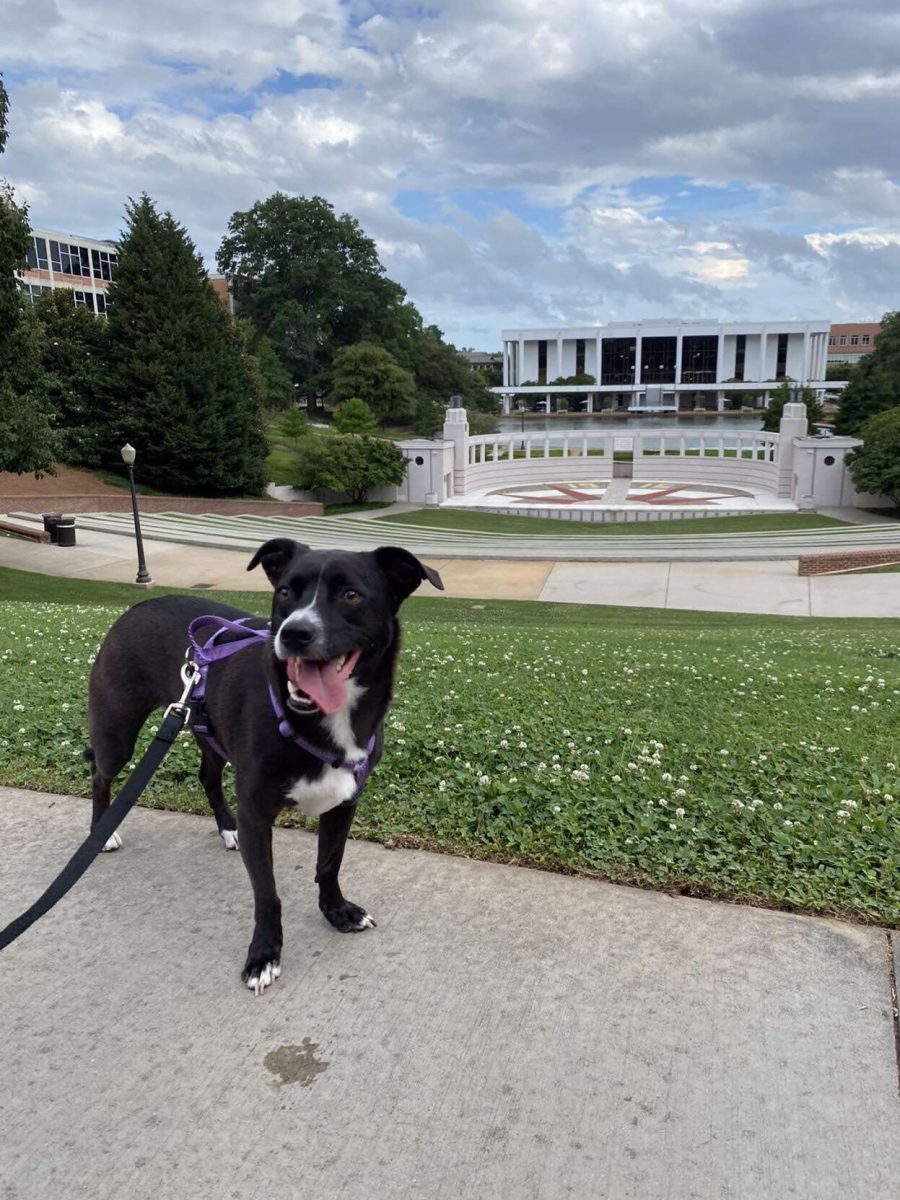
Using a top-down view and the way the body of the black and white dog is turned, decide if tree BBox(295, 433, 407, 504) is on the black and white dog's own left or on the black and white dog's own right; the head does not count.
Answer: on the black and white dog's own left

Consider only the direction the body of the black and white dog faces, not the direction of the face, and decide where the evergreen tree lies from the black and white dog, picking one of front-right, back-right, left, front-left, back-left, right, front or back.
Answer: back-left

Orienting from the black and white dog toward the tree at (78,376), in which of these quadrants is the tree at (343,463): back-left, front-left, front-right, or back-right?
front-right

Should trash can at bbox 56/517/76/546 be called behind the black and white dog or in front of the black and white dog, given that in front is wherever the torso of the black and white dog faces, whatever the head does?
behind

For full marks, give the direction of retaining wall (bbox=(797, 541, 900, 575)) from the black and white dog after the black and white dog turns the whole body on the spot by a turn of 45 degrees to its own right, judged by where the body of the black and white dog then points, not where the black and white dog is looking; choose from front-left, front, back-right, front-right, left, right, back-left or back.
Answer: back-left

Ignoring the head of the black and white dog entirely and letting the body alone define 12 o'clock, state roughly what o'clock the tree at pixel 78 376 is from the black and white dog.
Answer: The tree is roughly at 7 o'clock from the black and white dog.

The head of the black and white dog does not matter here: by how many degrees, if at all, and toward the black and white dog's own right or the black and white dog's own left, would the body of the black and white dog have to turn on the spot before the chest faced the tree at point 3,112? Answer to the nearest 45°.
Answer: approximately 135° to the black and white dog's own left

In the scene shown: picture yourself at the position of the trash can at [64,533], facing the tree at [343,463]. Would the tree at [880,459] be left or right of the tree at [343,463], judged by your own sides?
right

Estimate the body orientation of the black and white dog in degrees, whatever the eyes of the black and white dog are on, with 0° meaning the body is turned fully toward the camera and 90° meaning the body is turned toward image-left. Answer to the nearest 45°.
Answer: approximately 315°

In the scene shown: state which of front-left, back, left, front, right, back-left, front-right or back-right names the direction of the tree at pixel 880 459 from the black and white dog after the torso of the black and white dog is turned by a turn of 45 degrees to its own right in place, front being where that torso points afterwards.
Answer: back-left

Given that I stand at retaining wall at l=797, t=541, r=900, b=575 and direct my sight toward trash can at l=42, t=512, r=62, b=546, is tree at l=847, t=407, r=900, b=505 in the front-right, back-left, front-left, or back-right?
back-right

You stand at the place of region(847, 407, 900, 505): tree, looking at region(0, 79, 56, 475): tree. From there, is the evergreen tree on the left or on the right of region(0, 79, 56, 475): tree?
right
